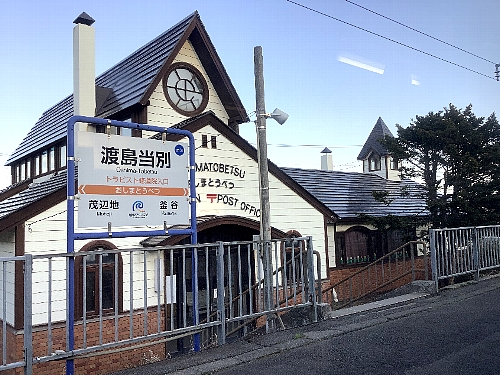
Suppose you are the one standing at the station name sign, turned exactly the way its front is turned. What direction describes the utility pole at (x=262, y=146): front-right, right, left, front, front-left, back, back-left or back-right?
left

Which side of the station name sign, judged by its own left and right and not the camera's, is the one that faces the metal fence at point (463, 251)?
left

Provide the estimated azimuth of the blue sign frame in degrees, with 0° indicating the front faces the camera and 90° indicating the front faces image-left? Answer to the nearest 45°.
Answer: approximately 315°

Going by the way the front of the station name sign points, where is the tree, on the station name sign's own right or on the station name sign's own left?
on the station name sign's own left

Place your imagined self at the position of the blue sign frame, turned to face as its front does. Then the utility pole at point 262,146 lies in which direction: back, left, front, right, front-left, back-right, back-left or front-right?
left

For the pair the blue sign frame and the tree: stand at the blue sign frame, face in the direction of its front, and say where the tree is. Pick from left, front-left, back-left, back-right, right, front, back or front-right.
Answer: left
